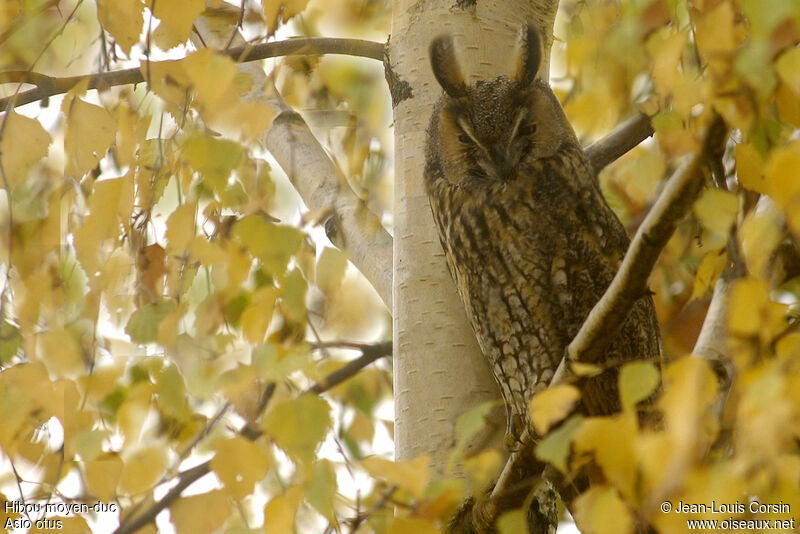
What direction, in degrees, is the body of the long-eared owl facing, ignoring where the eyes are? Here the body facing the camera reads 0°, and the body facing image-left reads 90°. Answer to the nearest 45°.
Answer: approximately 45°

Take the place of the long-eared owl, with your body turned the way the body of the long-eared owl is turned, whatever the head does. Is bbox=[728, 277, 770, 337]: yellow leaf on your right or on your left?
on your left

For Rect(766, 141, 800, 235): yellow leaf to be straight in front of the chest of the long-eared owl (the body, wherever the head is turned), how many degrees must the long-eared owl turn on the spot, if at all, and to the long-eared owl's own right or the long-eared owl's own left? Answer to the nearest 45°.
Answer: approximately 45° to the long-eared owl's own left

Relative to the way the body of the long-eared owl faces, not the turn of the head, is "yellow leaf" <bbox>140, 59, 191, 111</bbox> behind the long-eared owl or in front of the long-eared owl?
in front

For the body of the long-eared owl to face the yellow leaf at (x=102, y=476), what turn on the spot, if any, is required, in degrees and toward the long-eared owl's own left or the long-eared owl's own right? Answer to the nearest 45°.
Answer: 0° — it already faces it

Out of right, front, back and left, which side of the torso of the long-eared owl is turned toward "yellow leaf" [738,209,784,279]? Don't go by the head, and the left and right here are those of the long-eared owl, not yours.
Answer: left
